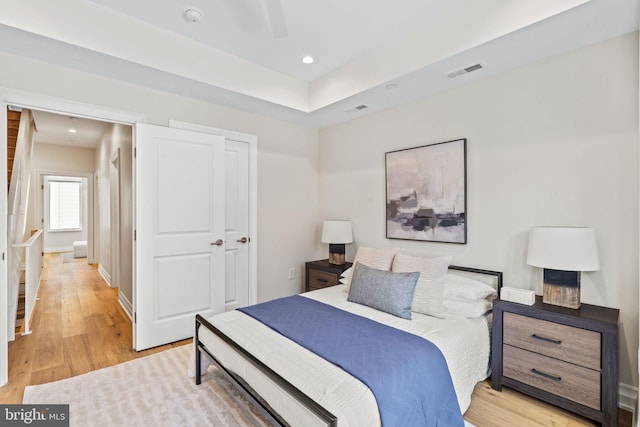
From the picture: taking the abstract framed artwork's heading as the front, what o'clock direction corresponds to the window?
The window is roughly at 2 o'clock from the abstract framed artwork.

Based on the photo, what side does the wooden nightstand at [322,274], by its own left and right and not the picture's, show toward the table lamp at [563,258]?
left

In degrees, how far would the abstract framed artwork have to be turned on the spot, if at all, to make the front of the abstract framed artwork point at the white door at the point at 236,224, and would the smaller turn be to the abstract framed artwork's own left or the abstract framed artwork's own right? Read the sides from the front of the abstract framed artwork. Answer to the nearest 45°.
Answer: approximately 45° to the abstract framed artwork's own right

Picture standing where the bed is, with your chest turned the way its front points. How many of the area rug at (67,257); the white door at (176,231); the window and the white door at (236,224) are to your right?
4

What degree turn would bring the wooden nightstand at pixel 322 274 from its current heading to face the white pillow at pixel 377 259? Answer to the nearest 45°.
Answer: approximately 90° to its left

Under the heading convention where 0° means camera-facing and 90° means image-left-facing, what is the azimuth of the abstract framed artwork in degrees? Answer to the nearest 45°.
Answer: approximately 45°

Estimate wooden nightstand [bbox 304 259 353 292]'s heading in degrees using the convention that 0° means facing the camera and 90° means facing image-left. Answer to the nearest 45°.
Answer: approximately 45°

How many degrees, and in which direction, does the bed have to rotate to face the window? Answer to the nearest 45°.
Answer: approximately 90° to its right

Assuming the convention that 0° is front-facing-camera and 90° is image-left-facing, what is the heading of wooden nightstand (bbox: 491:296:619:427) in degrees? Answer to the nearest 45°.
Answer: approximately 45°
